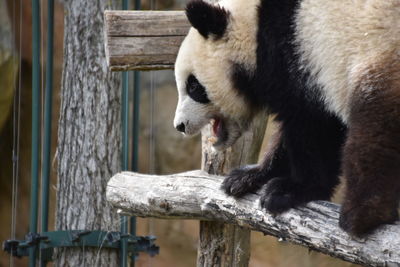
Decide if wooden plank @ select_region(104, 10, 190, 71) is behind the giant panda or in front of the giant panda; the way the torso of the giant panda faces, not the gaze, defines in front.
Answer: in front

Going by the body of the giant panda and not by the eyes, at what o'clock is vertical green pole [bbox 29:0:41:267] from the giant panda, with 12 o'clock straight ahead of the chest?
The vertical green pole is roughly at 1 o'clock from the giant panda.

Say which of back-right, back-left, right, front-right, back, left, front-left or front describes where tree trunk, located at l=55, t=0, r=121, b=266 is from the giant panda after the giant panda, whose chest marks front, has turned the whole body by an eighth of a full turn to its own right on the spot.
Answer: front

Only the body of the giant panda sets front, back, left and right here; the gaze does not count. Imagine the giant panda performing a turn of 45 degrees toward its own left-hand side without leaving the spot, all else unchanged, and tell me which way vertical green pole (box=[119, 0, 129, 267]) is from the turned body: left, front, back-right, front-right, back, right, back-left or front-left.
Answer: right

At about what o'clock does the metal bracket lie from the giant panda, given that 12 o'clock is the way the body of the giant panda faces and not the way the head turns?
The metal bracket is roughly at 1 o'clock from the giant panda.

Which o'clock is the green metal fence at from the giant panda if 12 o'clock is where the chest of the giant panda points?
The green metal fence is roughly at 1 o'clock from the giant panda.

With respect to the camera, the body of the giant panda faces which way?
to the viewer's left

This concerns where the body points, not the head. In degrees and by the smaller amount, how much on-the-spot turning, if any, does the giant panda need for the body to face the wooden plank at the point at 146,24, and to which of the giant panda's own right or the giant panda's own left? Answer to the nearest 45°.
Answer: approximately 45° to the giant panda's own right

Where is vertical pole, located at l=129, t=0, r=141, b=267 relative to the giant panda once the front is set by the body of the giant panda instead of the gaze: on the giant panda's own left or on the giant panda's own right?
on the giant panda's own right

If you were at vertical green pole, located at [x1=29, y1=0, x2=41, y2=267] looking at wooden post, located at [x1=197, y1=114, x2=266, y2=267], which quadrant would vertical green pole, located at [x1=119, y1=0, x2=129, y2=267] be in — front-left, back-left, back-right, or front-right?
front-left
